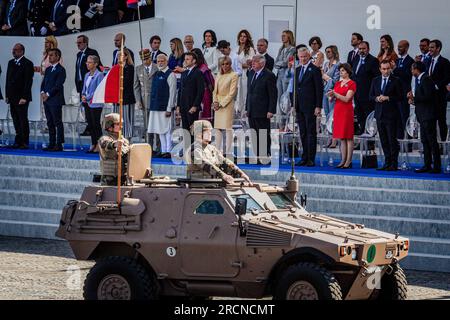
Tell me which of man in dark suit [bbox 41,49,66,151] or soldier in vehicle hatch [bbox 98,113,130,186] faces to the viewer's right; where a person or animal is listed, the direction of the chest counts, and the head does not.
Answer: the soldier in vehicle hatch

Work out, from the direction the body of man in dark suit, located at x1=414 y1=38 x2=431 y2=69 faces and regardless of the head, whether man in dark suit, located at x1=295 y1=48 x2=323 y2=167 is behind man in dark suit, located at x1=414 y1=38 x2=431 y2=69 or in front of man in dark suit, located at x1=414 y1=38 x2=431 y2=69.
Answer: in front

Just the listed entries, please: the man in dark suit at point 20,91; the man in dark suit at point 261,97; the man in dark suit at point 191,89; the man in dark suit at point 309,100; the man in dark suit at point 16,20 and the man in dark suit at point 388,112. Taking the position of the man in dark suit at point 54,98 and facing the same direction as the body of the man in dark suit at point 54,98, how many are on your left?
4

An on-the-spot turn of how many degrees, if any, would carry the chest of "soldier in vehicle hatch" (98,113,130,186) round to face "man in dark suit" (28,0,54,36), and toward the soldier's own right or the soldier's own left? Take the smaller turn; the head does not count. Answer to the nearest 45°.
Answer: approximately 90° to the soldier's own left

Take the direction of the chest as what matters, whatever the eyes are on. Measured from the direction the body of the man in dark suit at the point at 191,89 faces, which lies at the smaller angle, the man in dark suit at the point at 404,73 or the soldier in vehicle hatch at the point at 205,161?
the soldier in vehicle hatch

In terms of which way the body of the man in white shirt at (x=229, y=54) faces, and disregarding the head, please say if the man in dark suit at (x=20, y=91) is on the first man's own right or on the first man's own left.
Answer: on the first man's own right

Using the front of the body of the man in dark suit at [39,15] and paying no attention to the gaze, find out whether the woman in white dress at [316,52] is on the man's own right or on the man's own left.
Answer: on the man's own left

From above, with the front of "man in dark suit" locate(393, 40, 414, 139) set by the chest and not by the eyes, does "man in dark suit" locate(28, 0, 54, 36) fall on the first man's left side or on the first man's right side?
on the first man's right side

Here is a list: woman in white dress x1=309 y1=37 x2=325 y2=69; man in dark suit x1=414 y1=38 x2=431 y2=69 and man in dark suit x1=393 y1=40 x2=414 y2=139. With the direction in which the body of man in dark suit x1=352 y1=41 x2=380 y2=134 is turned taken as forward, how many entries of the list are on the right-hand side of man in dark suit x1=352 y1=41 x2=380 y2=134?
1
